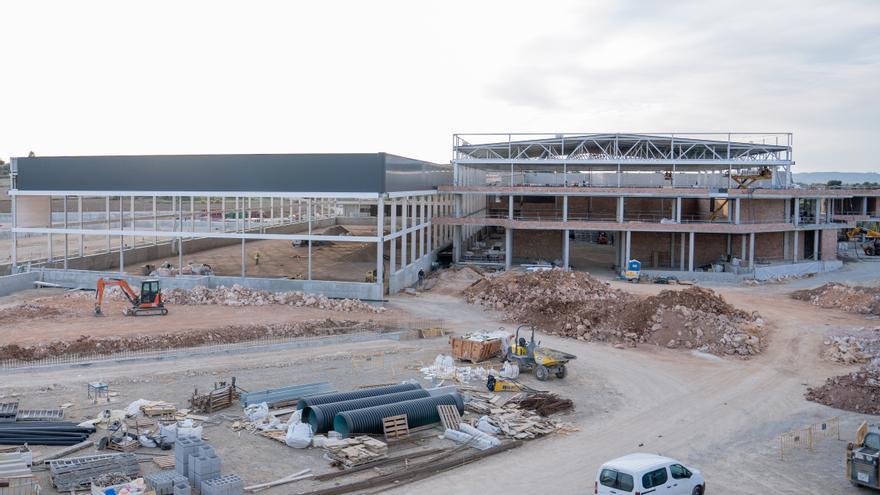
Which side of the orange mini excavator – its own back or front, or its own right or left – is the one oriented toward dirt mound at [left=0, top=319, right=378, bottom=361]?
left

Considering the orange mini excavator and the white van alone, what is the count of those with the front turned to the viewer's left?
1

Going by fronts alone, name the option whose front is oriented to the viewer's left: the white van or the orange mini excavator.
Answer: the orange mini excavator

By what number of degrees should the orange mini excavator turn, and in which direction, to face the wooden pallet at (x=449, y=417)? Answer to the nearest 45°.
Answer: approximately 90° to its left

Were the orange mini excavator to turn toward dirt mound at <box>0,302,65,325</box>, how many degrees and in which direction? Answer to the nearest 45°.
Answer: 0° — it already faces it

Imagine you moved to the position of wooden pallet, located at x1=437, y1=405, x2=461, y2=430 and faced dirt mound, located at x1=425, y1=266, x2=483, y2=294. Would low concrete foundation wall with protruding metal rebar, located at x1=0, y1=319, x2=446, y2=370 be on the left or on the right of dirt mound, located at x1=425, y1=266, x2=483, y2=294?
left

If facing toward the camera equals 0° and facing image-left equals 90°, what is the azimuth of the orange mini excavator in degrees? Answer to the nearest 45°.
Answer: approximately 90°
